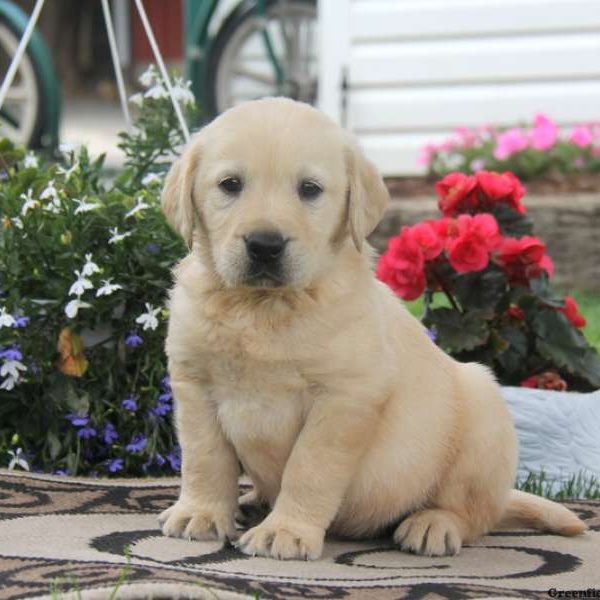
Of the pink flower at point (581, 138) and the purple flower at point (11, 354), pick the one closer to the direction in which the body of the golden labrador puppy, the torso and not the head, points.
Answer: the purple flower

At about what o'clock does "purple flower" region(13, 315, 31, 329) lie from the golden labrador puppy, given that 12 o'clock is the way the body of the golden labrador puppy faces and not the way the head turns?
The purple flower is roughly at 3 o'clock from the golden labrador puppy.

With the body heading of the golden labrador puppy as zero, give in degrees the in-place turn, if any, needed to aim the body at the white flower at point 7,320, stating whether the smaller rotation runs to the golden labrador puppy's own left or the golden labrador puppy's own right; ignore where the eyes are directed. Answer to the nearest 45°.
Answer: approximately 90° to the golden labrador puppy's own right

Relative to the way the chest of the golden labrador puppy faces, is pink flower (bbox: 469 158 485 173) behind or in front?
behind

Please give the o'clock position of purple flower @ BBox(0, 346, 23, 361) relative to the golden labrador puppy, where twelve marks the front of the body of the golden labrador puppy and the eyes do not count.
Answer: The purple flower is roughly at 3 o'clock from the golden labrador puppy.

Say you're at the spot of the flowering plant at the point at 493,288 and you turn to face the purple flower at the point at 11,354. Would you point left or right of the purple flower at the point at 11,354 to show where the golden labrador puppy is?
left

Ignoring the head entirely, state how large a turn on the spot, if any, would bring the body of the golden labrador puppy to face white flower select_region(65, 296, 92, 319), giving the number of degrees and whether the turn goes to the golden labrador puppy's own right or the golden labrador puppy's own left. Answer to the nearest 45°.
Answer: approximately 90° to the golden labrador puppy's own right

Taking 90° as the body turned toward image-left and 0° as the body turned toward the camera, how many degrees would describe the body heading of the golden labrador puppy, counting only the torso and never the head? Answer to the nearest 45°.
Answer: approximately 45°

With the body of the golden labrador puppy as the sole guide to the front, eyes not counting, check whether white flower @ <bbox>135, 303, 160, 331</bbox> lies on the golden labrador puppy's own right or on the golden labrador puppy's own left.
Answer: on the golden labrador puppy's own right

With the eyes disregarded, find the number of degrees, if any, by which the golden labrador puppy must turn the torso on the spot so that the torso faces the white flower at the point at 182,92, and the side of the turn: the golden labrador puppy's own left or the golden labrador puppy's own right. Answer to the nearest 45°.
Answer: approximately 135° to the golden labrador puppy's own right

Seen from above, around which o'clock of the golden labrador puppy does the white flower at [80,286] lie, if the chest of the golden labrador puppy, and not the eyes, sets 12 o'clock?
The white flower is roughly at 3 o'clock from the golden labrador puppy.
